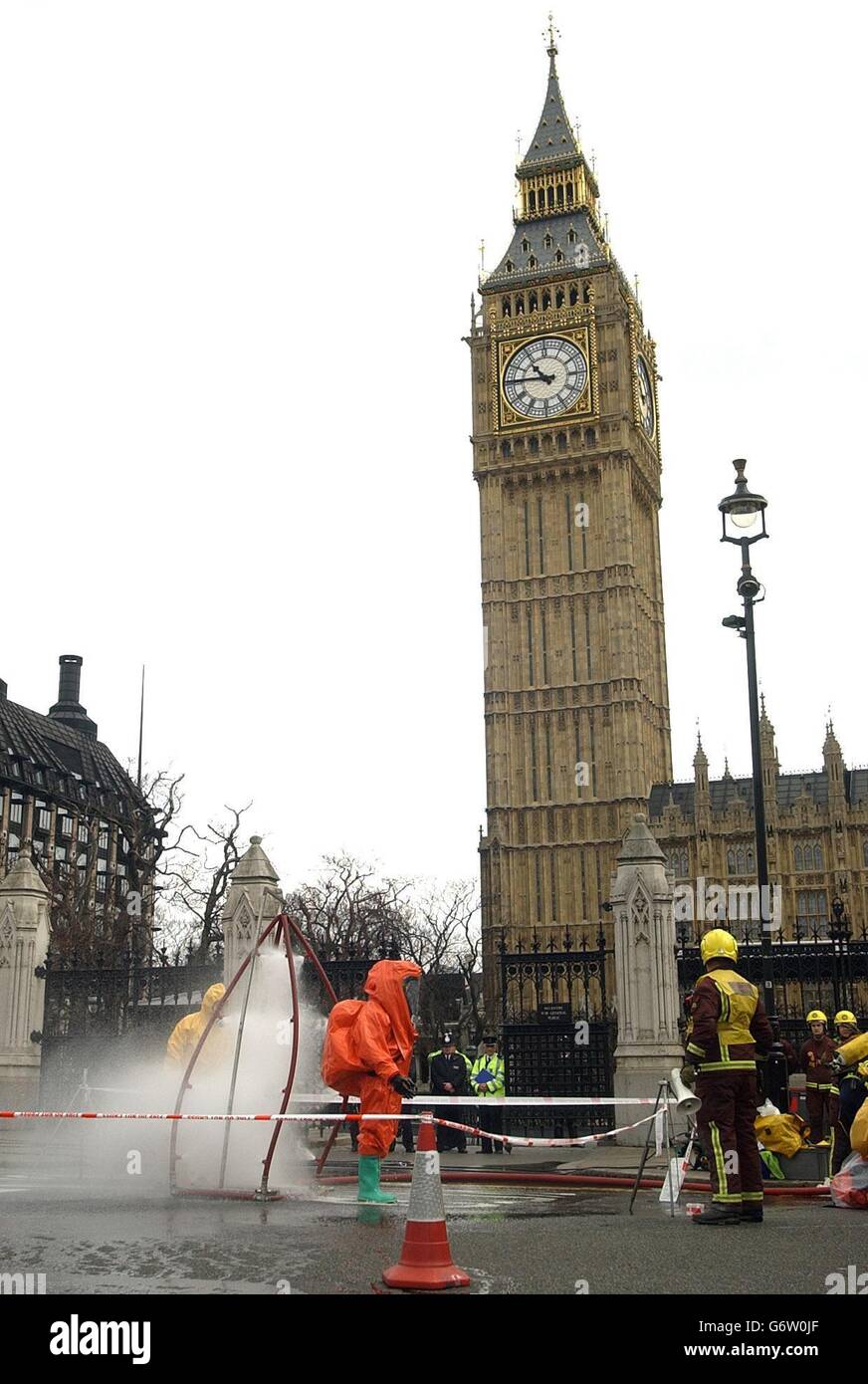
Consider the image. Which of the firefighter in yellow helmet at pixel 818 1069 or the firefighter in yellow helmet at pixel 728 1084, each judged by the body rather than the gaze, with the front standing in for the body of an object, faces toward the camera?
the firefighter in yellow helmet at pixel 818 1069

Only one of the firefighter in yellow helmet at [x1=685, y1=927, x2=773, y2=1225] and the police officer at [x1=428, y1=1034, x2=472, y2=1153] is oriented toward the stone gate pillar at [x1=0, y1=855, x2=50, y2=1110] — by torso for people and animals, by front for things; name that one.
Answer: the firefighter in yellow helmet

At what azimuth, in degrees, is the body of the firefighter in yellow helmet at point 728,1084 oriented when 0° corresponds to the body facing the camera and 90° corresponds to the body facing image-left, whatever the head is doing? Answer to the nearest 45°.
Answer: approximately 135°

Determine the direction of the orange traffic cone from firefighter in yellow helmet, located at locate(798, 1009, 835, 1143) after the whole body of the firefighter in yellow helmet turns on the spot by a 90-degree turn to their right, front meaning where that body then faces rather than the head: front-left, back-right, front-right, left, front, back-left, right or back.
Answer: left

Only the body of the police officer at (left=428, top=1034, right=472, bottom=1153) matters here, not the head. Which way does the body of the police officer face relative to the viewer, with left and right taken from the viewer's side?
facing the viewer

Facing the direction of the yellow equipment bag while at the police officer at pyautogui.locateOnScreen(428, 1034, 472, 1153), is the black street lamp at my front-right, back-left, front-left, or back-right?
front-left

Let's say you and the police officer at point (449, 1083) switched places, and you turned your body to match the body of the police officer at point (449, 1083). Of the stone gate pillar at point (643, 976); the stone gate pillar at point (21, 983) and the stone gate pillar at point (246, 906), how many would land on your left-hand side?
1

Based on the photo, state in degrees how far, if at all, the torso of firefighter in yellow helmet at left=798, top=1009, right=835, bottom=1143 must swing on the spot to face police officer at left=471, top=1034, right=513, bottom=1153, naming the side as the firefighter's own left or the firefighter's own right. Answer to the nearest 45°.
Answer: approximately 135° to the firefighter's own right

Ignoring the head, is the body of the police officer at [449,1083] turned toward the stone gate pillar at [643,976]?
no

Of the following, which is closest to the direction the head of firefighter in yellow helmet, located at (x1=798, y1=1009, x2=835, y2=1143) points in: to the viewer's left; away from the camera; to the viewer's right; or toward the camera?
toward the camera

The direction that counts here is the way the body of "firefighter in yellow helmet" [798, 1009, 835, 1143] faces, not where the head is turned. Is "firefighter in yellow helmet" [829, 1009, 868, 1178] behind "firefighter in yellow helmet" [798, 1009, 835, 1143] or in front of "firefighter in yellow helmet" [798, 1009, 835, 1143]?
in front

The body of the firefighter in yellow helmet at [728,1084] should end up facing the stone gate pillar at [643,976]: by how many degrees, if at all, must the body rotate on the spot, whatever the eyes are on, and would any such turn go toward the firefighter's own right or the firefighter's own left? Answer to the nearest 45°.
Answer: approximately 45° to the firefighter's own right

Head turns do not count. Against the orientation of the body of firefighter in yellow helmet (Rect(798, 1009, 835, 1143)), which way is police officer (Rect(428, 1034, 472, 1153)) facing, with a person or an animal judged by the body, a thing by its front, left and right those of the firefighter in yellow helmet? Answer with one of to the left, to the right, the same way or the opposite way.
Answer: the same way

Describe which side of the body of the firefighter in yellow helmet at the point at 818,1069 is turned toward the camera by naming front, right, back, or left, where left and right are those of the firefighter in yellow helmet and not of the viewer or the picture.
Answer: front

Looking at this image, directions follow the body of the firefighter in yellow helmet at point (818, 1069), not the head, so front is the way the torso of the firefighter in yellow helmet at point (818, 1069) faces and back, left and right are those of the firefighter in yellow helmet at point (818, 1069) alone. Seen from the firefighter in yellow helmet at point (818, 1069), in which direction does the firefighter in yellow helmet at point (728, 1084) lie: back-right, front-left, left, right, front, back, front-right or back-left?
front

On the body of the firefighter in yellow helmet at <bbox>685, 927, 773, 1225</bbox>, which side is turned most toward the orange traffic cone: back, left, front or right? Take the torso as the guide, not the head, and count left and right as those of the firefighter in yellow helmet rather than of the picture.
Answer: left

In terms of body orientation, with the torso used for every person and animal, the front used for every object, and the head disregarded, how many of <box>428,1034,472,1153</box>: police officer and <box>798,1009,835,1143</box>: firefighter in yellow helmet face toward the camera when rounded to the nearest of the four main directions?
2
